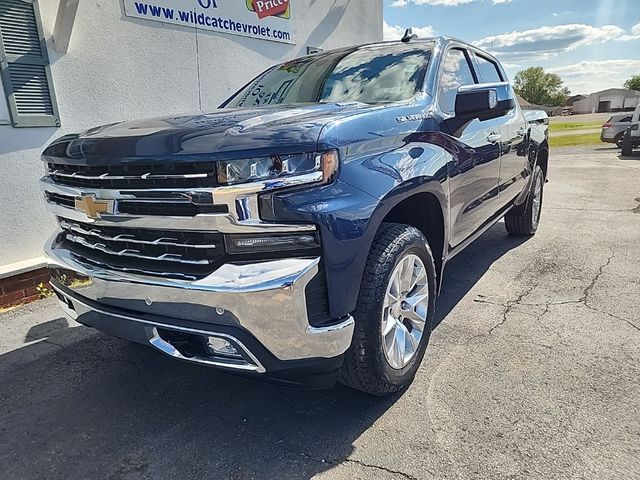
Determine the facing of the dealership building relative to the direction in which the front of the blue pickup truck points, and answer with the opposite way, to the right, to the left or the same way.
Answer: to the left

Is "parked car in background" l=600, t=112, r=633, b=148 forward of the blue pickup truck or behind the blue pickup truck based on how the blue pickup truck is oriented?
behind

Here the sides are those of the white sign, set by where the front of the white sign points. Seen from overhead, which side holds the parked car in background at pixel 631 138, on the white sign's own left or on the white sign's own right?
on the white sign's own left

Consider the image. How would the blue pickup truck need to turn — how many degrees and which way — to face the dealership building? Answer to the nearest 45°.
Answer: approximately 90° to its right

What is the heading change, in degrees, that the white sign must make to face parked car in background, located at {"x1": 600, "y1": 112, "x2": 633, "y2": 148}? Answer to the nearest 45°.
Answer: approximately 90° to its left

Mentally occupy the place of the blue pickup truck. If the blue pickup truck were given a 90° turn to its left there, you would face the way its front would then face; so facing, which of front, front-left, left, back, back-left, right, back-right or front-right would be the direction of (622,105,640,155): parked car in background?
left

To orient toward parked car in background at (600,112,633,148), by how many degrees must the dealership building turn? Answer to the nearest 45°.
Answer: approximately 90° to its left

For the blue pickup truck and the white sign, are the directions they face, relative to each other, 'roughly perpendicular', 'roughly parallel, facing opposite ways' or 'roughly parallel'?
roughly perpendicular

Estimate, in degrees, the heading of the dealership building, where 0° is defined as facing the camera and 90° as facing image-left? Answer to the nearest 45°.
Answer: approximately 315°

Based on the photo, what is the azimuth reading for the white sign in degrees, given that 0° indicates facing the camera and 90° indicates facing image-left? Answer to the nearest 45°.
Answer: approximately 315°

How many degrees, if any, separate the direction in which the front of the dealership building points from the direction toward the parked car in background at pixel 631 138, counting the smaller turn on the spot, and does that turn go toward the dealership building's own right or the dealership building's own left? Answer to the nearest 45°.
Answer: approximately 90° to the dealership building's own left
